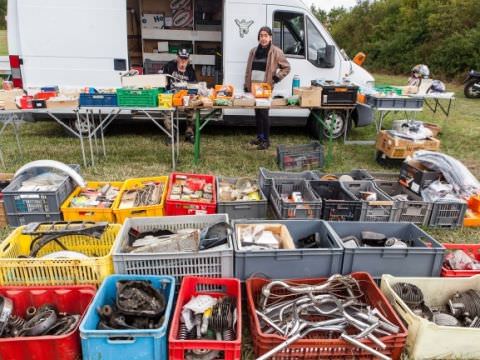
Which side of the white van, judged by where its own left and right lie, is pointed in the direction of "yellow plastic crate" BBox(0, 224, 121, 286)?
right

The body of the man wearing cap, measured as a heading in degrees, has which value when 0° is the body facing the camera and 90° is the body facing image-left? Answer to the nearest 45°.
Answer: approximately 0°

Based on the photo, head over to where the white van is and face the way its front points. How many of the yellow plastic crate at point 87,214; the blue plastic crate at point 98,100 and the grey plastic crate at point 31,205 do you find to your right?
3

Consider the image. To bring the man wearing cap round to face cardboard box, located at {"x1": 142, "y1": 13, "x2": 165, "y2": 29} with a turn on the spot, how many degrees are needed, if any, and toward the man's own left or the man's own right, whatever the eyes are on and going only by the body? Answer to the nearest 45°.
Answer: approximately 180°

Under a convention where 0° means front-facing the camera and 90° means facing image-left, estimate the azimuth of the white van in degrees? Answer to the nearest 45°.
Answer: approximately 270°

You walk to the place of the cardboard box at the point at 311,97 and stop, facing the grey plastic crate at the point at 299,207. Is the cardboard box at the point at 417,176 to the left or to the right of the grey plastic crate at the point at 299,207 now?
left

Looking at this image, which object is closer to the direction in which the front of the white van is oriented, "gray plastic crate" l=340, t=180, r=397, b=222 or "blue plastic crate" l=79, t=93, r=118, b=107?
the gray plastic crate

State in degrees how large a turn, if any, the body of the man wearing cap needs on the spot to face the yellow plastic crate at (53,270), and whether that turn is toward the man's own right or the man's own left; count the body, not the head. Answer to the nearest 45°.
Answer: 0° — they already face it

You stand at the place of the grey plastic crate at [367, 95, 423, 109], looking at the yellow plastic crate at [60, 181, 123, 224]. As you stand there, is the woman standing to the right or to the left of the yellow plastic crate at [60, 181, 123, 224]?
right

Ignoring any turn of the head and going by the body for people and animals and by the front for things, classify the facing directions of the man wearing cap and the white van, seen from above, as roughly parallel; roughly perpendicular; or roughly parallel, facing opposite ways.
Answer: roughly perpendicular

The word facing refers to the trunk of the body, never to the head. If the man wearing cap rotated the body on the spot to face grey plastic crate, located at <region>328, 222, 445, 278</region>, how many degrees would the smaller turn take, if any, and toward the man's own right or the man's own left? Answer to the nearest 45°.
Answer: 0° — they already face it

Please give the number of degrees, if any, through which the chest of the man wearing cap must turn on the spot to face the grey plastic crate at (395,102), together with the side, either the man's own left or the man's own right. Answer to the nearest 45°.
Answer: approximately 90° to the man's own left
